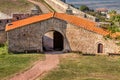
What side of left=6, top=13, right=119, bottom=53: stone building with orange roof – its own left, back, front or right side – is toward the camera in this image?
front
